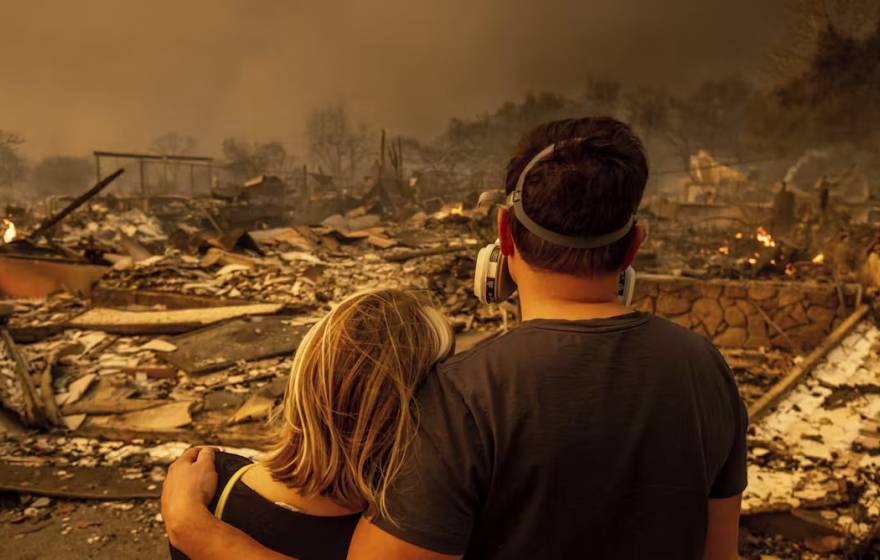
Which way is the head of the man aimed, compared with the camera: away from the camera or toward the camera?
away from the camera

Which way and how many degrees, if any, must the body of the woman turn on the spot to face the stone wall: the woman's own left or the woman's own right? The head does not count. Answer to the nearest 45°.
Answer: approximately 45° to the woman's own right

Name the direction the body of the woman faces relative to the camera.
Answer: away from the camera

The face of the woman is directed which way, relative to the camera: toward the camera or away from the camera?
away from the camera
